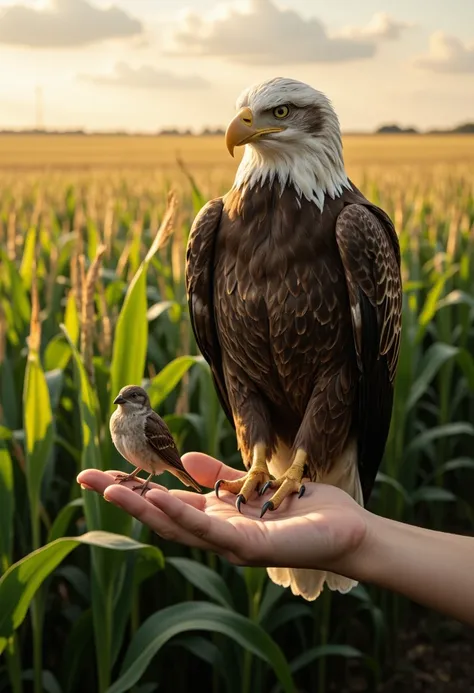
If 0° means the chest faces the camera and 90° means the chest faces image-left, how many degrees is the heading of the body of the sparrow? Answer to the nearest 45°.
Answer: approximately 45°

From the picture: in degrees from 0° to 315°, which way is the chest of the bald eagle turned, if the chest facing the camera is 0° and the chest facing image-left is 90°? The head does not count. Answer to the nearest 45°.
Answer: approximately 45°
